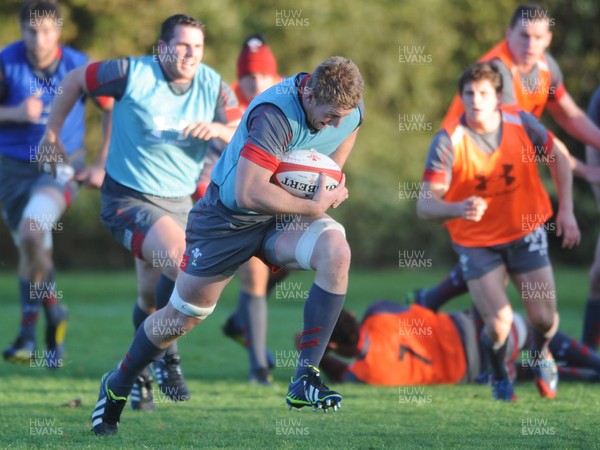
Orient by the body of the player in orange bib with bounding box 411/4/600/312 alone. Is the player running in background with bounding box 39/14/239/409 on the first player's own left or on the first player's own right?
on the first player's own right

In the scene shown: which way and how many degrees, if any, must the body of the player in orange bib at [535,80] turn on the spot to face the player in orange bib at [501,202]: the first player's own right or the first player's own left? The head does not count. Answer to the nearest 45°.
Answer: approximately 45° to the first player's own right

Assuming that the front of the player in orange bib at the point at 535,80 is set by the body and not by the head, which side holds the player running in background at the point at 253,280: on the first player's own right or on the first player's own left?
on the first player's own right

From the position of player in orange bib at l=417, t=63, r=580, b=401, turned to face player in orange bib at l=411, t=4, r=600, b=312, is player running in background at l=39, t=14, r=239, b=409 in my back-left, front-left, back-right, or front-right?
back-left

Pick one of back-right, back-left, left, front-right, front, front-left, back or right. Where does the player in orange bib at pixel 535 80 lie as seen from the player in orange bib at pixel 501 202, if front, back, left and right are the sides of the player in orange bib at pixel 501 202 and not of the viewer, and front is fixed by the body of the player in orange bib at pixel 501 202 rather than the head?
back

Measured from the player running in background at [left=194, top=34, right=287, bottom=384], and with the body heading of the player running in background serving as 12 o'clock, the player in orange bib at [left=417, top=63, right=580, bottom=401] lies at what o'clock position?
The player in orange bib is roughly at 10 o'clock from the player running in background.

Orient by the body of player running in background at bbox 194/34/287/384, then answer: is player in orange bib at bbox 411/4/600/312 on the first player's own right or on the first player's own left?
on the first player's own left

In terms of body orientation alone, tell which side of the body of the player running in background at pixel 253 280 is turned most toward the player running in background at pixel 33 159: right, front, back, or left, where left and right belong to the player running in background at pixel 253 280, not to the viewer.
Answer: right

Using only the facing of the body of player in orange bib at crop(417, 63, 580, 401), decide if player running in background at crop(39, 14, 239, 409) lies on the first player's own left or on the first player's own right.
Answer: on the first player's own right
